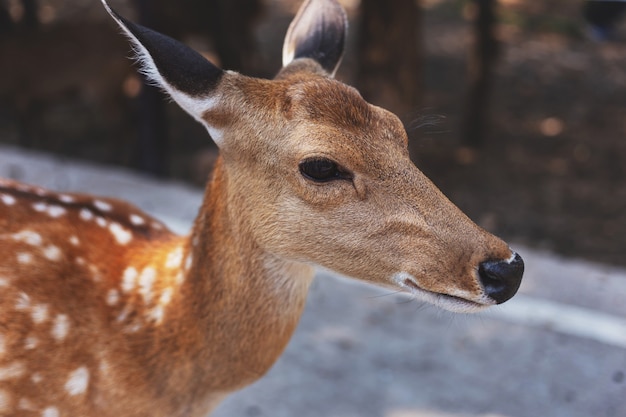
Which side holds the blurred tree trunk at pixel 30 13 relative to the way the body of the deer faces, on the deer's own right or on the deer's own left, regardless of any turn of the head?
on the deer's own left

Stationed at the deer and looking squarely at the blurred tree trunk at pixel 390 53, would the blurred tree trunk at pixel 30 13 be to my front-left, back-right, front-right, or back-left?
front-left

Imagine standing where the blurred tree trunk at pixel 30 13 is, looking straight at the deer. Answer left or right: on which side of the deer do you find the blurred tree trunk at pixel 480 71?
left

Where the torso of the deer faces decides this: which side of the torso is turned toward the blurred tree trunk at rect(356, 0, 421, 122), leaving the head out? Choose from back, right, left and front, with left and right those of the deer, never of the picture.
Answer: left

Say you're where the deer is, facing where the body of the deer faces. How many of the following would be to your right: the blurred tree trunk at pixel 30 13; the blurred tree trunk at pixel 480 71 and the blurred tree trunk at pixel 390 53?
0

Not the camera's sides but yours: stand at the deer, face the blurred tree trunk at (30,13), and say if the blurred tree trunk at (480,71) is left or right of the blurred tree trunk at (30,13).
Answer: right

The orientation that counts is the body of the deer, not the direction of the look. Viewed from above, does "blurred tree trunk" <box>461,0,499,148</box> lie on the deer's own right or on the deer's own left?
on the deer's own left

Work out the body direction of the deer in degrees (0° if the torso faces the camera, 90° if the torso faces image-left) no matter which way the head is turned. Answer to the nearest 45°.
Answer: approximately 270°
